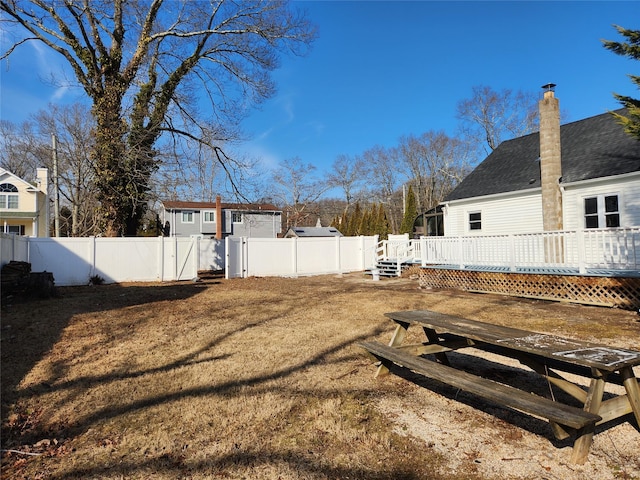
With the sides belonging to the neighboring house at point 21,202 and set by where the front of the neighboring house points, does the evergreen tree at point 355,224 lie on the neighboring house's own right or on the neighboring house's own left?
on the neighboring house's own left

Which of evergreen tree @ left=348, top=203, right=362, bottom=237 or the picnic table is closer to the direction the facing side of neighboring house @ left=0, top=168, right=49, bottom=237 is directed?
the picnic table

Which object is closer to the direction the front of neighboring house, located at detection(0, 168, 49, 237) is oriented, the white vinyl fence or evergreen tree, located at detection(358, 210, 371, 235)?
the white vinyl fence

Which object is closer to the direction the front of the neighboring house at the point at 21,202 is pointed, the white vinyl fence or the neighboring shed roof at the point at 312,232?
the white vinyl fence

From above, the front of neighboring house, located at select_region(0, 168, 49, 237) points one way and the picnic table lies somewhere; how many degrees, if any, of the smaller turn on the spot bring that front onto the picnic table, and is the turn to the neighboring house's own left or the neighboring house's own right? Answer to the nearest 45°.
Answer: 0° — it already faces it

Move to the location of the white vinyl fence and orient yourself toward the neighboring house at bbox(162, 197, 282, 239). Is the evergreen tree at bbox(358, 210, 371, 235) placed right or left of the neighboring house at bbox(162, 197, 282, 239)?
right

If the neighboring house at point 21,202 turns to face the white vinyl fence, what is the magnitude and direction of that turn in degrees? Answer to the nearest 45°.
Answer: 0° — it already faces it

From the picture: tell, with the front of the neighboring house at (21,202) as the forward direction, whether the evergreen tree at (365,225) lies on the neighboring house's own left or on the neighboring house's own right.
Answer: on the neighboring house's own left

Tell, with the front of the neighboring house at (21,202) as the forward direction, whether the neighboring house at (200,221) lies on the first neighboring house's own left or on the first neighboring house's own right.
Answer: on the first neighboring house's own left

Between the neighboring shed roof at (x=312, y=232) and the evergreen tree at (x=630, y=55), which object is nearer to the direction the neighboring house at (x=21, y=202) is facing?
the evergreen tree

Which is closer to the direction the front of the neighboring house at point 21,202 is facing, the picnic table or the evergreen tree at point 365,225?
the picnic table

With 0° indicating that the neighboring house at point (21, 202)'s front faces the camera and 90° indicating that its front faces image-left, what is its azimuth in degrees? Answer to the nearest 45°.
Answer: approximately 0°
